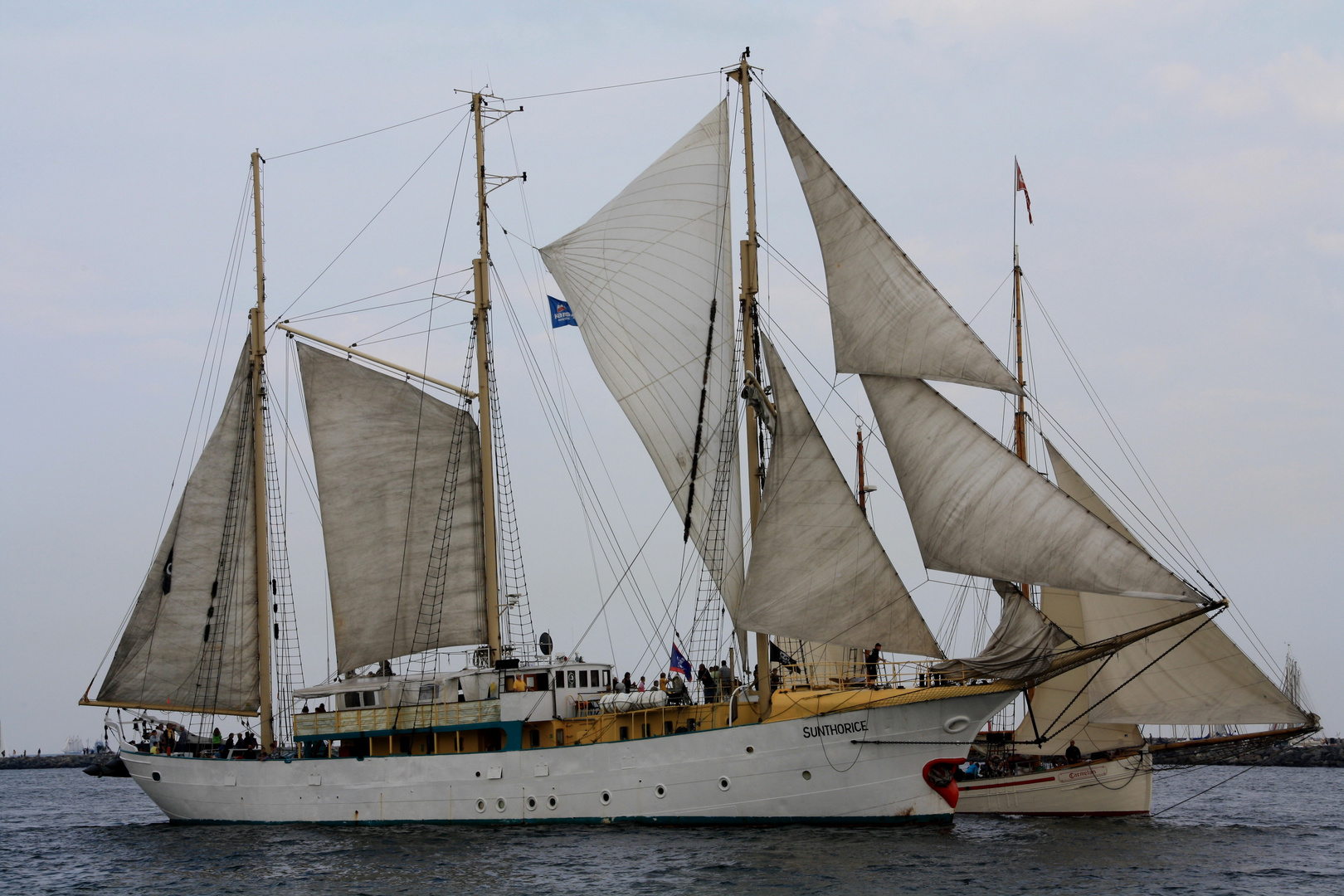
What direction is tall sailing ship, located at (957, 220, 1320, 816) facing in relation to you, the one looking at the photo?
facing to the right of the viewer

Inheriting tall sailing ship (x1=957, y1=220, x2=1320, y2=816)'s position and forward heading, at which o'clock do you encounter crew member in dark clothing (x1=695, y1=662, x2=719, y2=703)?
The crew member in dark clothing is roughly at 5 o'clock from the tall sailing ship.

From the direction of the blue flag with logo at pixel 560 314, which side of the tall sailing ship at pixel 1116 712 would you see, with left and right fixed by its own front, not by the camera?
back

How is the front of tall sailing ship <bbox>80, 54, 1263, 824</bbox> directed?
to the viewer's right

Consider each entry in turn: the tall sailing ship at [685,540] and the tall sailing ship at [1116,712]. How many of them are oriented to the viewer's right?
2

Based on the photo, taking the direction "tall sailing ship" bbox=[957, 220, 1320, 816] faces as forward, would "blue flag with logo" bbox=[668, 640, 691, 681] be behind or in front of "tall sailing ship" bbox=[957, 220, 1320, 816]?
behind

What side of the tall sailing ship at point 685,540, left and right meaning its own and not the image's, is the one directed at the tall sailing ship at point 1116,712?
front
